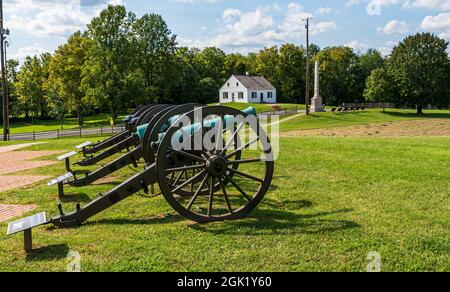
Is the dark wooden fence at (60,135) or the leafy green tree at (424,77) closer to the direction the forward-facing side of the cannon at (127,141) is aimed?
the leafy green tree

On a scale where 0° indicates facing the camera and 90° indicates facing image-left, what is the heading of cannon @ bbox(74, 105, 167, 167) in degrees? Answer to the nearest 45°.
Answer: approximately 225°

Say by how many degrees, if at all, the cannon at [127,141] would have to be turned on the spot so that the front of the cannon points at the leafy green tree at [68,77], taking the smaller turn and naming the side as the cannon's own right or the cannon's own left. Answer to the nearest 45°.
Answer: approximately 45° to the cannon's own left

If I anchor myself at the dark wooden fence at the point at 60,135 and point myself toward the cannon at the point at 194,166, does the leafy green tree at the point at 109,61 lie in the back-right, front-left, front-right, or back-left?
back-left

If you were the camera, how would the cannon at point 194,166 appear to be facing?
facing to the right of the viewer

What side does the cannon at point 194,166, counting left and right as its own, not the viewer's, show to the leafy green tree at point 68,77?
left

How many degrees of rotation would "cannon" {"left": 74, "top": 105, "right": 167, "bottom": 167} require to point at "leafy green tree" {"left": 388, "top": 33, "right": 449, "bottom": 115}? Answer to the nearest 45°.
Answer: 0° — it already faces it

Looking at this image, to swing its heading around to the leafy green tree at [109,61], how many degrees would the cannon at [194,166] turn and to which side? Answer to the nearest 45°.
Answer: approximately 90° to its left
